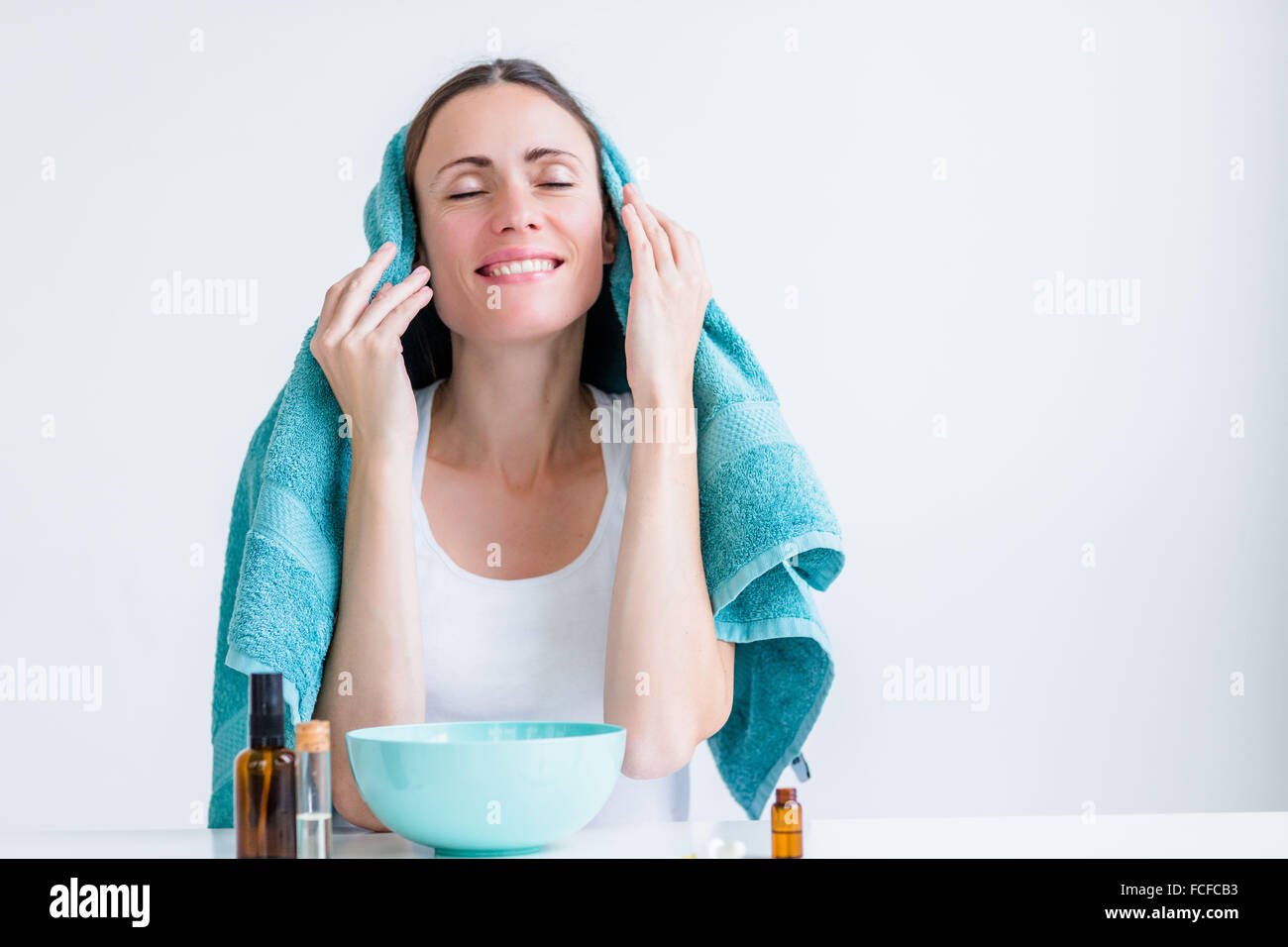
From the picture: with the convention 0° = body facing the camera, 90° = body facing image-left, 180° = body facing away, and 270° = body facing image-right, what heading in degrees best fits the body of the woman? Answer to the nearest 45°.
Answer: approximately 0°

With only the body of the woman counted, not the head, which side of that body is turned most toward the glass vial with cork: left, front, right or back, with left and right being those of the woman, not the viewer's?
front

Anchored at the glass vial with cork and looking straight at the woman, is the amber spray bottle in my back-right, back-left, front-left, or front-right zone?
back-left

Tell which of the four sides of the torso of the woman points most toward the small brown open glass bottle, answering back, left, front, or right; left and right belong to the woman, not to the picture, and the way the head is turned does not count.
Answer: front

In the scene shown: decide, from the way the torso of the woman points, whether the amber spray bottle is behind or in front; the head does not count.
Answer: in front
